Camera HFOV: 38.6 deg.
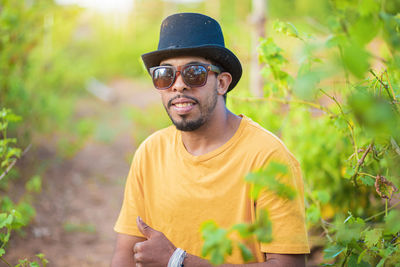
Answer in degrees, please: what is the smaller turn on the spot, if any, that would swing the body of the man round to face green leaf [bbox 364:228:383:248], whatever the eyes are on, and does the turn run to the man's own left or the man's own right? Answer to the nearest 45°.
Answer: approximately 90° to the man's own left

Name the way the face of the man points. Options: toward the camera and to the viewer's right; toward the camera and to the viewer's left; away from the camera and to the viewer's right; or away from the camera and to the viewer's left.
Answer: toward the camera and to the viewer's left

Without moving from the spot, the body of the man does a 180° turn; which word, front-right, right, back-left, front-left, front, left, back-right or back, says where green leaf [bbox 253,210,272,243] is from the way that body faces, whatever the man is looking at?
back-right

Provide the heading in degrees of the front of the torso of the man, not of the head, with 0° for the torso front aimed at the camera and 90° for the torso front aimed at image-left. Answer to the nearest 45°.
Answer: approximately 45°

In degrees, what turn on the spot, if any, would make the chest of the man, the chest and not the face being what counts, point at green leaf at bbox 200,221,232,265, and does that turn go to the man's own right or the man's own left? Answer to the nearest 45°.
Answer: approximately 45° to the man's own left

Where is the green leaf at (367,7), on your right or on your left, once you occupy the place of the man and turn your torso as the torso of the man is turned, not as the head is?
on your left
